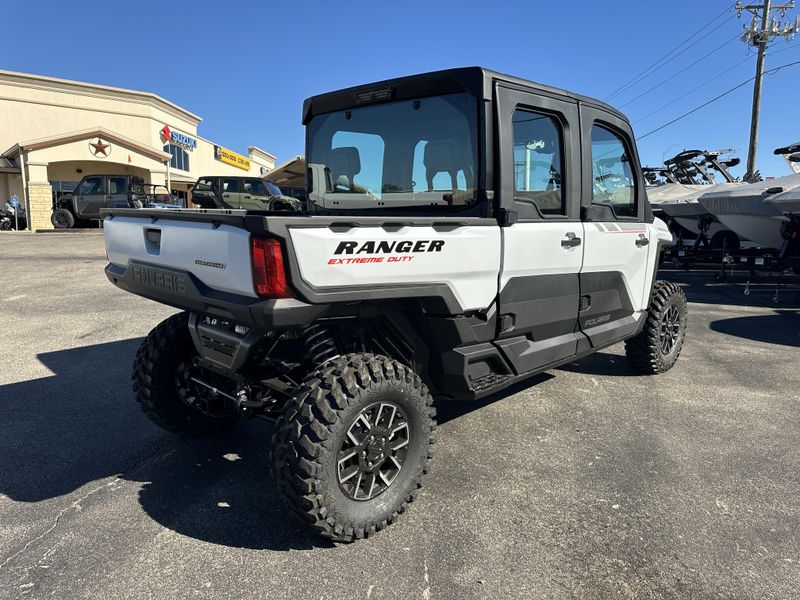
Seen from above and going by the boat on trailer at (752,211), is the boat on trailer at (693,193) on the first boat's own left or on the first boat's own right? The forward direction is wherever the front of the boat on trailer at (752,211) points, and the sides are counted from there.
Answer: on the first boat's own right

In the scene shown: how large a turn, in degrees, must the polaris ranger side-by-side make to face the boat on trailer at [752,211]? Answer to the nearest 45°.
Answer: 0° — it already faces it

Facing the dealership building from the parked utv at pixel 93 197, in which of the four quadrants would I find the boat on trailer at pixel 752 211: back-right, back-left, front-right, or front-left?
back-right

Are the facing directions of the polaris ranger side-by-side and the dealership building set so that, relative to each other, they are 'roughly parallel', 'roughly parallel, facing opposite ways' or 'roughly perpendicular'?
roughly perpendicular

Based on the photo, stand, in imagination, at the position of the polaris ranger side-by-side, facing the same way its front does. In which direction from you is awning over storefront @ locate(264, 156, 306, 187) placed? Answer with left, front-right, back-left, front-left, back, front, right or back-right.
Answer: front-left

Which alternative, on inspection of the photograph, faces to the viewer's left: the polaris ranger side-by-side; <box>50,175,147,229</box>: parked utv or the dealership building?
the parked utv

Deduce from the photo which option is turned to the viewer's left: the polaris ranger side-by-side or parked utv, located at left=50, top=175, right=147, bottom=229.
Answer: the parked utv

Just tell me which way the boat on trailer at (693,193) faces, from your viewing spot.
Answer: facing the viewer and to the left of the viewer

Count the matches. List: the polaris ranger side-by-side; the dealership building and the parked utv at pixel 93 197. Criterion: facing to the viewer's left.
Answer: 1

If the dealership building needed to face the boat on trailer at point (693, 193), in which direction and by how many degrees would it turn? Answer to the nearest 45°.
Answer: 0° — it already faces it

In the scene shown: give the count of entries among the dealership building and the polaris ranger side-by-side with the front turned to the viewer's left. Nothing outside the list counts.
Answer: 0

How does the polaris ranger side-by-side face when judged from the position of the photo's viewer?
facing away from the viewer and to the right of the viewer

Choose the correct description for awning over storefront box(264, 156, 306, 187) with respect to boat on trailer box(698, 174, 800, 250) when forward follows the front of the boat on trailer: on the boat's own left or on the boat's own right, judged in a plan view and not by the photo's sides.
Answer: on the boat's own right

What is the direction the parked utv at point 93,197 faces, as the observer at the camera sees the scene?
facing to the left of the viewer
